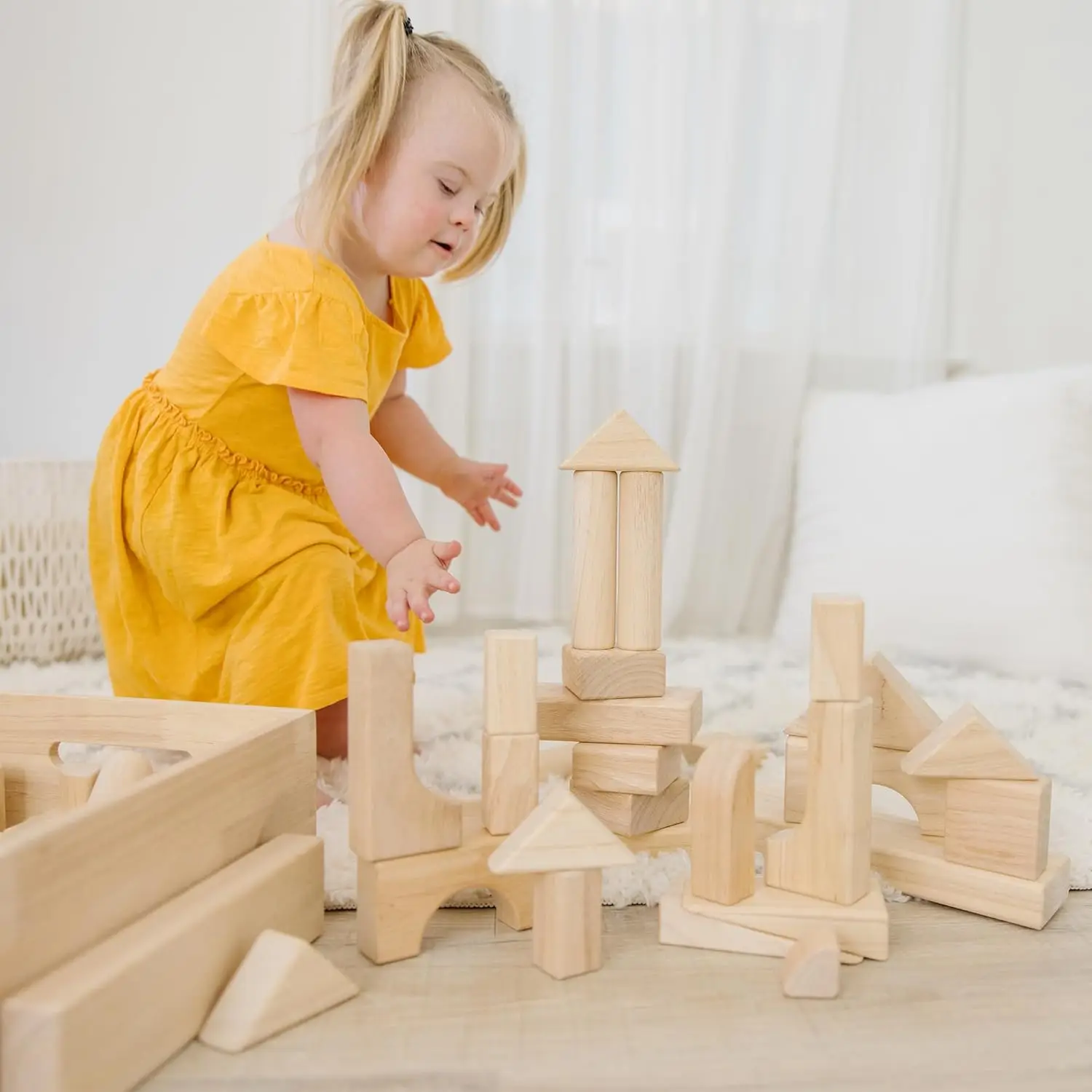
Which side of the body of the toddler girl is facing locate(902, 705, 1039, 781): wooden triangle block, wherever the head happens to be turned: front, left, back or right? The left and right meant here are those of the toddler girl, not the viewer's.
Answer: front

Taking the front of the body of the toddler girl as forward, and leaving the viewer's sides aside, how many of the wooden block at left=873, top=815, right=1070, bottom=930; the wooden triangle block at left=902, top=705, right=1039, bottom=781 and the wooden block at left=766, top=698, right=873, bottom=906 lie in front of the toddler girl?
3

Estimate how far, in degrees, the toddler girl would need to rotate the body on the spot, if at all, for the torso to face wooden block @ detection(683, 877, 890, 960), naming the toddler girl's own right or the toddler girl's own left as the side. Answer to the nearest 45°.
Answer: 0° — they already face it

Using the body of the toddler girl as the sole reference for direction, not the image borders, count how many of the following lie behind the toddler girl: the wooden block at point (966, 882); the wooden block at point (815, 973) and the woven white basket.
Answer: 1

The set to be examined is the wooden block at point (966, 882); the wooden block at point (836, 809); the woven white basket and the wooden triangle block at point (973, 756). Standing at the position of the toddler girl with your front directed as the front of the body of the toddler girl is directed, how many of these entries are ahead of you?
3

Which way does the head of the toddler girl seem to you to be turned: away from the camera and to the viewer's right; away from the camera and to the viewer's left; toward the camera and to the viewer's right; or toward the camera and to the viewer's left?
toward the camera and to the viewer's right

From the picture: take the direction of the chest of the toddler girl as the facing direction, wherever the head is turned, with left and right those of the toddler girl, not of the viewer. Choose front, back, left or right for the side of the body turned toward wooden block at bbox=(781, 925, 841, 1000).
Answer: front

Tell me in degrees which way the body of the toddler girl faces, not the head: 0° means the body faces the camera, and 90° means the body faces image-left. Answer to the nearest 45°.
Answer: approximately 315°
